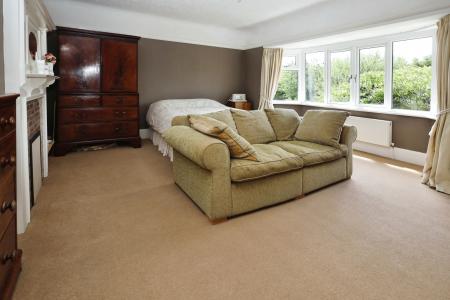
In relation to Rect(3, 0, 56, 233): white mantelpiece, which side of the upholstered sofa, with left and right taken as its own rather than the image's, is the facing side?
right

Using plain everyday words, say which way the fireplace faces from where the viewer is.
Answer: facing to the right of the viewer

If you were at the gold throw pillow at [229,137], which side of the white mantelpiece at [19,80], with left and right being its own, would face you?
front

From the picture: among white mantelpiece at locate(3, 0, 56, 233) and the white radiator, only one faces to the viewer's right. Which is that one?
the white mantelpiece

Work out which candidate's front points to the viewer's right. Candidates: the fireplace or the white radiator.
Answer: the fireplace

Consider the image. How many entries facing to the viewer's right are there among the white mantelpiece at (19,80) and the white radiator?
1

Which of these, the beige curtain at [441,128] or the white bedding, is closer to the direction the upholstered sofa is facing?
the beige curtain

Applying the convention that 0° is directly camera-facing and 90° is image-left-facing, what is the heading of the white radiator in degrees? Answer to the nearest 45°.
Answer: approximately 45°

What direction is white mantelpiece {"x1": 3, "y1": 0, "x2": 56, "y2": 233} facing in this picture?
to the viewer's right

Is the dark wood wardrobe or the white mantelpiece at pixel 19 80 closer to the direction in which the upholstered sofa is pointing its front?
the white mantelpiece
